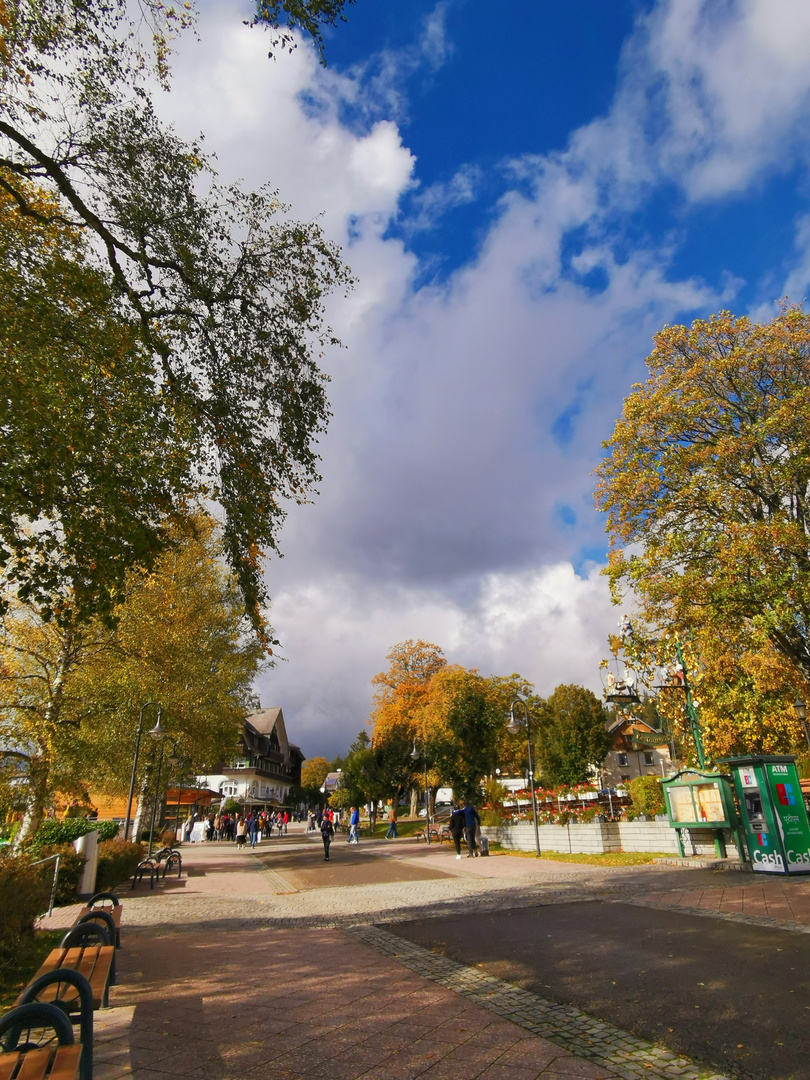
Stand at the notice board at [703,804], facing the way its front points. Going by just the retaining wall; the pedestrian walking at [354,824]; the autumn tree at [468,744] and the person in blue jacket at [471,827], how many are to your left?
0

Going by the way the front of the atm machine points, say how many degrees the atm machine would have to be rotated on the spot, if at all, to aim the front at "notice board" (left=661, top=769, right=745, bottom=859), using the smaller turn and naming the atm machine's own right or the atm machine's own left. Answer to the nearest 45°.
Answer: approximately 90° to the atm machine's own right

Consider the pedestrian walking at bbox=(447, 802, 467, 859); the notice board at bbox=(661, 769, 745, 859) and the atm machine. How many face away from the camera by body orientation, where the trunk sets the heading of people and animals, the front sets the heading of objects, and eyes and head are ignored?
1

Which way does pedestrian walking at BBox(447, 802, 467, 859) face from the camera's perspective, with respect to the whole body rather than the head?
away from the camera

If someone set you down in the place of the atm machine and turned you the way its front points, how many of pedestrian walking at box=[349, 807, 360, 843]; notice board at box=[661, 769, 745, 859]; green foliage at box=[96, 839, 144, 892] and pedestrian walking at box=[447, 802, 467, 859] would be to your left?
0

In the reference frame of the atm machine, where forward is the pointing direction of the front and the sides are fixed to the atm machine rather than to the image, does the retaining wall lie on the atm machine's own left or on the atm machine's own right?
on the atm machine's own right

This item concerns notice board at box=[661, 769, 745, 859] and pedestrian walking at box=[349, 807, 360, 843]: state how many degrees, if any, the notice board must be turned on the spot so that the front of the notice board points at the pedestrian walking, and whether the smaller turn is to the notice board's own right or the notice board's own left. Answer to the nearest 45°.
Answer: approximately 90° to the notice board's own right

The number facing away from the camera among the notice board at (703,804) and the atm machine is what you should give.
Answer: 0

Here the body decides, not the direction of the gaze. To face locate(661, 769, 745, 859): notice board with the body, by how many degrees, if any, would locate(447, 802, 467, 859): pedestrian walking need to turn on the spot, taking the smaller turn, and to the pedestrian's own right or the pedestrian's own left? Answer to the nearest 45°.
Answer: approximately 135° to the pedestrian's own right

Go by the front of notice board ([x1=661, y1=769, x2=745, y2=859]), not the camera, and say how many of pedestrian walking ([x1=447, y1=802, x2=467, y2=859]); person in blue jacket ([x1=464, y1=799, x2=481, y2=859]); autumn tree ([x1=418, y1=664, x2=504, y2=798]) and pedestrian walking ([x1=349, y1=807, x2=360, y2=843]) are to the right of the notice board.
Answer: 4

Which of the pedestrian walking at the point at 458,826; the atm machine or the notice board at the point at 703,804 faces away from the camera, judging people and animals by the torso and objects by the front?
the pedestrian walking

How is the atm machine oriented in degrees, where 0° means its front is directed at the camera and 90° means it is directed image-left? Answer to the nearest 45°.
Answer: approximately 45°

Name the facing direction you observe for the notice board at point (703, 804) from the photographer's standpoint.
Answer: facing the viewer and to the left of the viewer

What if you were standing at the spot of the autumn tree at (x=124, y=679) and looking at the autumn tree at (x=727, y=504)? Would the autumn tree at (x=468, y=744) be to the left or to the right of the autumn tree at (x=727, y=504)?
left

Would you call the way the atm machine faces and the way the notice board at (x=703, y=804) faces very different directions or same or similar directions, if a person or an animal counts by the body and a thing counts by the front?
same or similar directions

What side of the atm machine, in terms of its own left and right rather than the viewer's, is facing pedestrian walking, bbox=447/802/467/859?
right

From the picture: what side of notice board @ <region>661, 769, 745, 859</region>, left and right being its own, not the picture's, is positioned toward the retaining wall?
right

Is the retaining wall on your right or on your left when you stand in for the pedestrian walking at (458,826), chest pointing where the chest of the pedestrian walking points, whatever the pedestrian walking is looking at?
on your right
